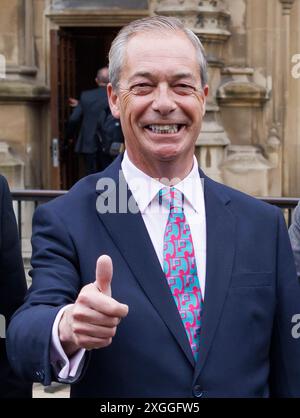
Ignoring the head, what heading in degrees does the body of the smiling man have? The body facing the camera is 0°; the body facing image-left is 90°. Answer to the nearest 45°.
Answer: approximately 0°
